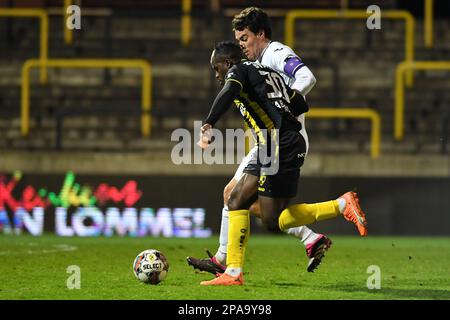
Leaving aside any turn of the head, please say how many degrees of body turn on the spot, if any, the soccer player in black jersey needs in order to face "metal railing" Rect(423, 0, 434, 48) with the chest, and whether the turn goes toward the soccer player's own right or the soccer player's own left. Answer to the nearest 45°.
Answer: approximately 90° to the soccer player's own right

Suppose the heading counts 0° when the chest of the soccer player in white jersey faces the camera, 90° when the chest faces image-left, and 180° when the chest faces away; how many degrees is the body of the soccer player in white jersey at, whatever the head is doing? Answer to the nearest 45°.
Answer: approximately 90°

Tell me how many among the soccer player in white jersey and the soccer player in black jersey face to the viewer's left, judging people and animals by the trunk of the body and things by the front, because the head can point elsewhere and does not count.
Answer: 2

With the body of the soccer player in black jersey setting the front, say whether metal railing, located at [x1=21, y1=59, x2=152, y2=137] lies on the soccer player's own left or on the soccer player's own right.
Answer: on the soccer player's own right

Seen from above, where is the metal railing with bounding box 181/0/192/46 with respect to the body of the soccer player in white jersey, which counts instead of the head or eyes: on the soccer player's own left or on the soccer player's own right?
on the soccer player's own right

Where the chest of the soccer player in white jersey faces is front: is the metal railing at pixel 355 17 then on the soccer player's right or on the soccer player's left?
on the soccer player's right

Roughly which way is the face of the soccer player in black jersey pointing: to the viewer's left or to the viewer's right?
to the viewer's left

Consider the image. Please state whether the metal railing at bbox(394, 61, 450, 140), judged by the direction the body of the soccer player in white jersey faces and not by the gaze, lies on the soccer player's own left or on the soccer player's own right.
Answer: on the soccer player's own right

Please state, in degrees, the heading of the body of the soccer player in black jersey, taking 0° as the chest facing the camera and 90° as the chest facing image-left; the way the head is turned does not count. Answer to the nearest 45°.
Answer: approximately 90°
